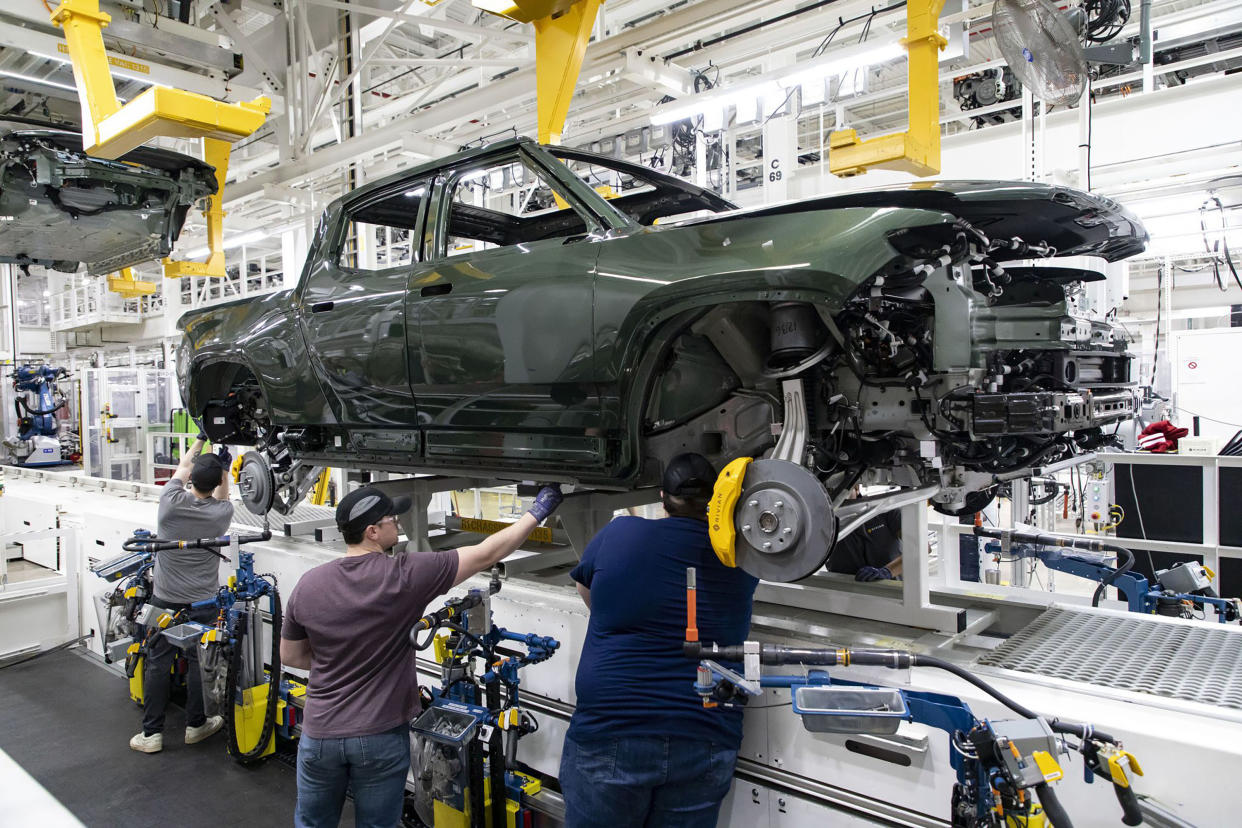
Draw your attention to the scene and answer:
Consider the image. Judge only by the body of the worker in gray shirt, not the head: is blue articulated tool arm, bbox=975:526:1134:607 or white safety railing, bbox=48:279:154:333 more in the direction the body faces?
the white safety railing

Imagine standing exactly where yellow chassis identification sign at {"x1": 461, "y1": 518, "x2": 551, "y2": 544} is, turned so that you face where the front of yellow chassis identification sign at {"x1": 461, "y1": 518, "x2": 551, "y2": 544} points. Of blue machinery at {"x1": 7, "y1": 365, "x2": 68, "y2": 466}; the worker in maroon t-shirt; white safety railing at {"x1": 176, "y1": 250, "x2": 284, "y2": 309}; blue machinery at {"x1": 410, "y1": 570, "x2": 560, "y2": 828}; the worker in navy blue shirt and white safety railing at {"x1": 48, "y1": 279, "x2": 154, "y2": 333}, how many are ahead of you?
3

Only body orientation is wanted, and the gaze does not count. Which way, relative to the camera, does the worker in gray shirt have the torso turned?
away from the camera

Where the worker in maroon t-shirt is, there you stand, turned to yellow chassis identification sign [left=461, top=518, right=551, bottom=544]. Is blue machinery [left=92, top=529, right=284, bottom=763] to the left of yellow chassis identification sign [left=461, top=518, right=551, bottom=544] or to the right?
left

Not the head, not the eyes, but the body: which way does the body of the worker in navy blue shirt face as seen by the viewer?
away from the camera

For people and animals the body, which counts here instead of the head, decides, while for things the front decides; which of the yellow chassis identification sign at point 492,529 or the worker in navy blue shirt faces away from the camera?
the worker in navy blue shirt

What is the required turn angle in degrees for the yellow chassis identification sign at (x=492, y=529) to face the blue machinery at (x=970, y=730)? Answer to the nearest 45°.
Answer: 0° — it already faces it

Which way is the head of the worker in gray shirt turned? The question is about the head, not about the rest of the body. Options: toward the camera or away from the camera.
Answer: away from the camera

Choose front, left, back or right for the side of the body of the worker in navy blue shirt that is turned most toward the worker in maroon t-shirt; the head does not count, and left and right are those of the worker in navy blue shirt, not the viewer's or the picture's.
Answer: left
